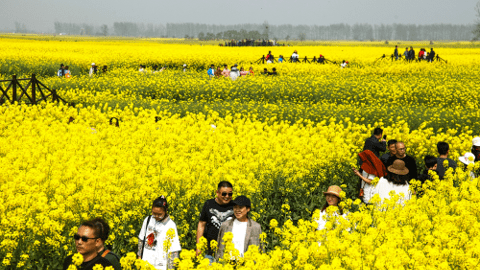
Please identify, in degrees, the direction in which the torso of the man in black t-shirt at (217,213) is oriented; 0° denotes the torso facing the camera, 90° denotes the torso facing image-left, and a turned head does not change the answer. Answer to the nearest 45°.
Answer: approximately 315°

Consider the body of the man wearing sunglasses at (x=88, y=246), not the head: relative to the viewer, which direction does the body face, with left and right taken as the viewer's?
facing the viewer and to the left of the viewer

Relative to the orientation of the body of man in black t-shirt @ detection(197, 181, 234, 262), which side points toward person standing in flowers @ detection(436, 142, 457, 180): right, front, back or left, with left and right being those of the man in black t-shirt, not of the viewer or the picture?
left

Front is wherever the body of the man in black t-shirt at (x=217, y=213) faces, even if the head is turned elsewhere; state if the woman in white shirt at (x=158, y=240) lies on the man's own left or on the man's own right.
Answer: on the man's own right

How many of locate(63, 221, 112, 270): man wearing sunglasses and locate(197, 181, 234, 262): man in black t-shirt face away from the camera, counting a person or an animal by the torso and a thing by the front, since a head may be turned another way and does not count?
0
